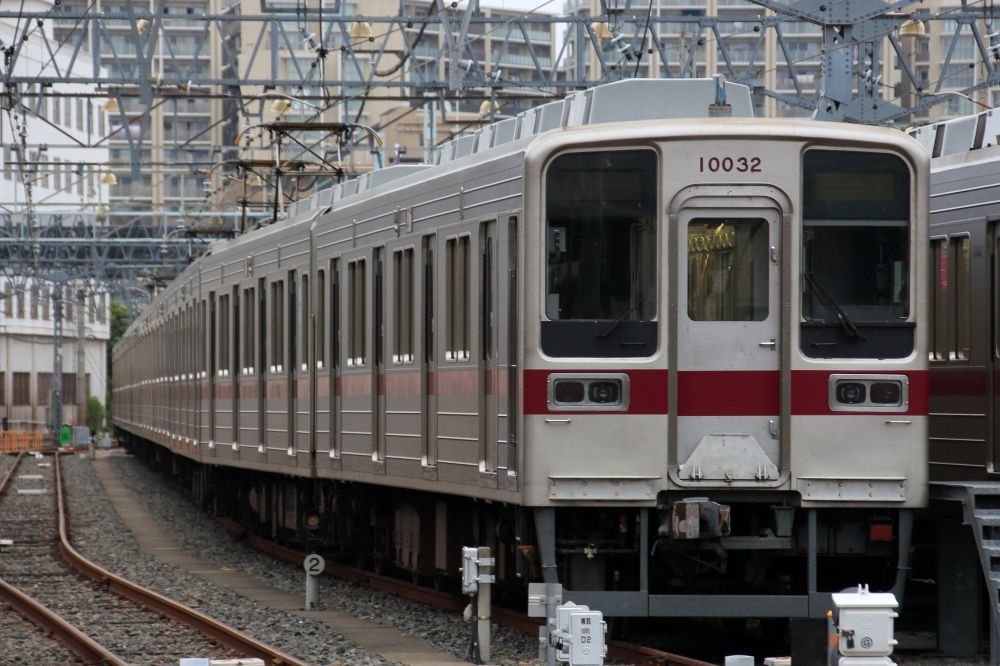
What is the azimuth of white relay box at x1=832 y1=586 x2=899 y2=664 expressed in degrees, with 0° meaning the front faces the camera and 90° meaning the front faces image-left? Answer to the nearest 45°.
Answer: approximately 0°

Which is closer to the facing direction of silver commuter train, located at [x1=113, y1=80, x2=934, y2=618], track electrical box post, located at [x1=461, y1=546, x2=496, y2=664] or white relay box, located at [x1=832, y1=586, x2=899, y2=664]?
the white relay box

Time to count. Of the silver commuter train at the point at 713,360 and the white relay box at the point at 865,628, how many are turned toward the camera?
2

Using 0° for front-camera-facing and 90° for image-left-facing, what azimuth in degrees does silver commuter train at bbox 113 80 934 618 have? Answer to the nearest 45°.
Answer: approximately 0°

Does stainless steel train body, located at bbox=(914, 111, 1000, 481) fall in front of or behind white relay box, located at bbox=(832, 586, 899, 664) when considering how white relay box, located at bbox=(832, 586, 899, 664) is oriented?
behind

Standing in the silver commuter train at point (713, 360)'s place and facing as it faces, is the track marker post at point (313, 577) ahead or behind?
behind

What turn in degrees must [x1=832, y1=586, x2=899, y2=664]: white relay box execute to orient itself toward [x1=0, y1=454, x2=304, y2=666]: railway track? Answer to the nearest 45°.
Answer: approximately 135° to its right

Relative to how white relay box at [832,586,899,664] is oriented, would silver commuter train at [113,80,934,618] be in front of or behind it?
behind
